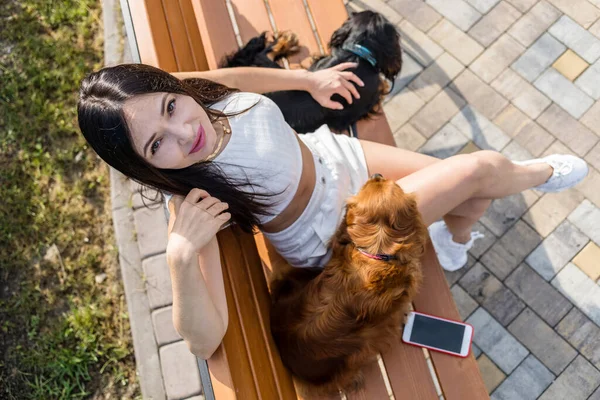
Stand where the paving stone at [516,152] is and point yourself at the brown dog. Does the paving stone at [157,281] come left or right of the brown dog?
right

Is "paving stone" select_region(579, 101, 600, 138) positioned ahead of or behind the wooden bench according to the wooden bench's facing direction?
ahead

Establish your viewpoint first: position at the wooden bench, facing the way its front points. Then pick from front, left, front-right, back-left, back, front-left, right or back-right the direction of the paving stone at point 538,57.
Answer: front-left

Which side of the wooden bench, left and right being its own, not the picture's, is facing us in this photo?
right

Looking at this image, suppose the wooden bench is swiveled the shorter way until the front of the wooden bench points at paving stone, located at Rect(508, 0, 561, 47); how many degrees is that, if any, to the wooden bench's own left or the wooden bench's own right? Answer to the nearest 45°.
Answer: approximately 45° to the wooden bench's own left

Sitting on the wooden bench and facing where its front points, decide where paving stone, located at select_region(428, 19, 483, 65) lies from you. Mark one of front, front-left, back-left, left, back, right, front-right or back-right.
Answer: front-left

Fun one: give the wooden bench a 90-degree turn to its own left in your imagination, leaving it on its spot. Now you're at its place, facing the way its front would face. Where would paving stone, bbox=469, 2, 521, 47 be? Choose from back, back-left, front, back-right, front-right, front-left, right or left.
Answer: front-right

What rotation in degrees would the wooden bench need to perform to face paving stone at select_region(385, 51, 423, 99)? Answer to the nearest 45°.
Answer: approximately 45° to its left
